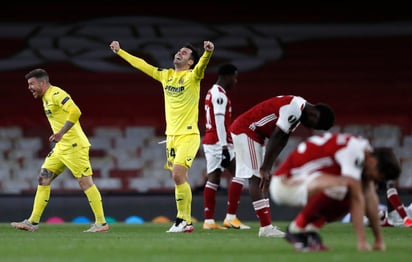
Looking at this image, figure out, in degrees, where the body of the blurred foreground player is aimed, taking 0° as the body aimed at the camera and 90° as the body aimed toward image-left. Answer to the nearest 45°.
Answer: approximately 270°
